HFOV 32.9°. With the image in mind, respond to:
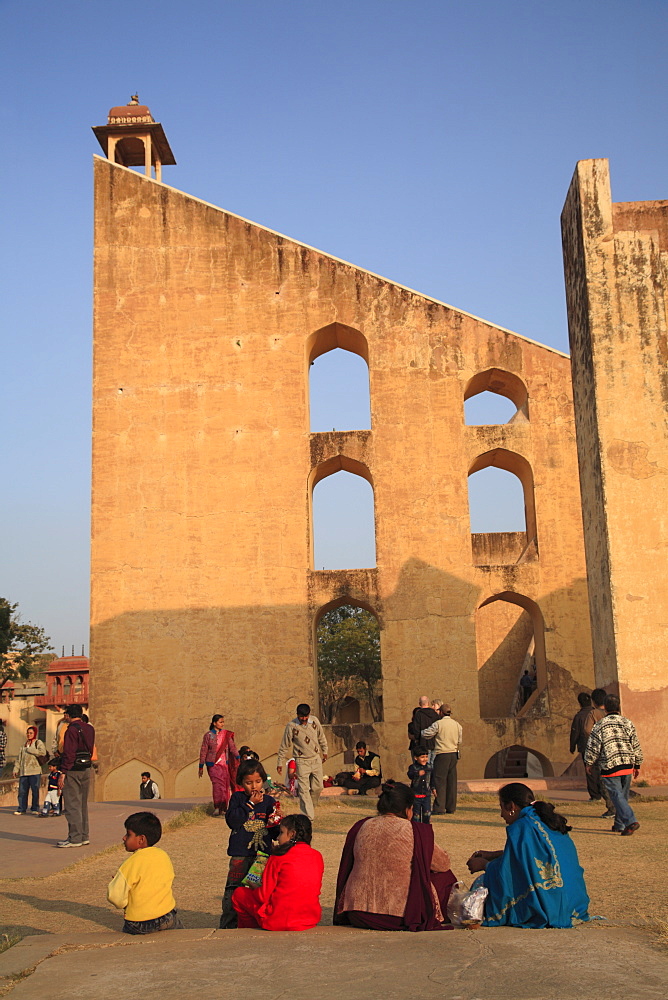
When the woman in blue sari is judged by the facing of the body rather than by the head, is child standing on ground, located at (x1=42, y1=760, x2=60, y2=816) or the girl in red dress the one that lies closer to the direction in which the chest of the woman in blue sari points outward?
the child standing on ground

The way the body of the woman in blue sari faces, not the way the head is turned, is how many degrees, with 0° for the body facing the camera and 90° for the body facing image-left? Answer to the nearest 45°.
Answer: approximately 135°

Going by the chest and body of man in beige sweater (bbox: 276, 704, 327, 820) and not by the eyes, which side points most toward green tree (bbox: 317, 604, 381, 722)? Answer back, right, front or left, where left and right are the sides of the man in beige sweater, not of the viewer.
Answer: back

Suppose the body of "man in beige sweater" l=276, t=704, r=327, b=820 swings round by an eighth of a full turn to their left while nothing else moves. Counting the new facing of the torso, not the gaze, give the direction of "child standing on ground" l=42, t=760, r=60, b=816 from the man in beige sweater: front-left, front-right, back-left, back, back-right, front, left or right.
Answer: back

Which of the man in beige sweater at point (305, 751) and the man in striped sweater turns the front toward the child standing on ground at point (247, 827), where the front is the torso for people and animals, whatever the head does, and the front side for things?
the man in beige sweater

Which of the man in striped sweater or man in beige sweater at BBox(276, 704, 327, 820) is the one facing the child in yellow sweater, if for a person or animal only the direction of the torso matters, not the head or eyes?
the man in beige sweater

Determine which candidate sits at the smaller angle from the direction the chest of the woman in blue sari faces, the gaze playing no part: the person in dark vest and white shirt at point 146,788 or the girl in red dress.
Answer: the person in dark vest and white shirt

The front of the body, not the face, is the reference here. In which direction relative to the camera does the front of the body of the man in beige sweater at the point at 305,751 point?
toward the camera

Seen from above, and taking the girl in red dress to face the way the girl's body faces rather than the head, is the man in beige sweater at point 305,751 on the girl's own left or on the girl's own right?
on the girl's own right

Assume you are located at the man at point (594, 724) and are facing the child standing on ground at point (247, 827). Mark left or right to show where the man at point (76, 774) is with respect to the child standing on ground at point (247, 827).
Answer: right
